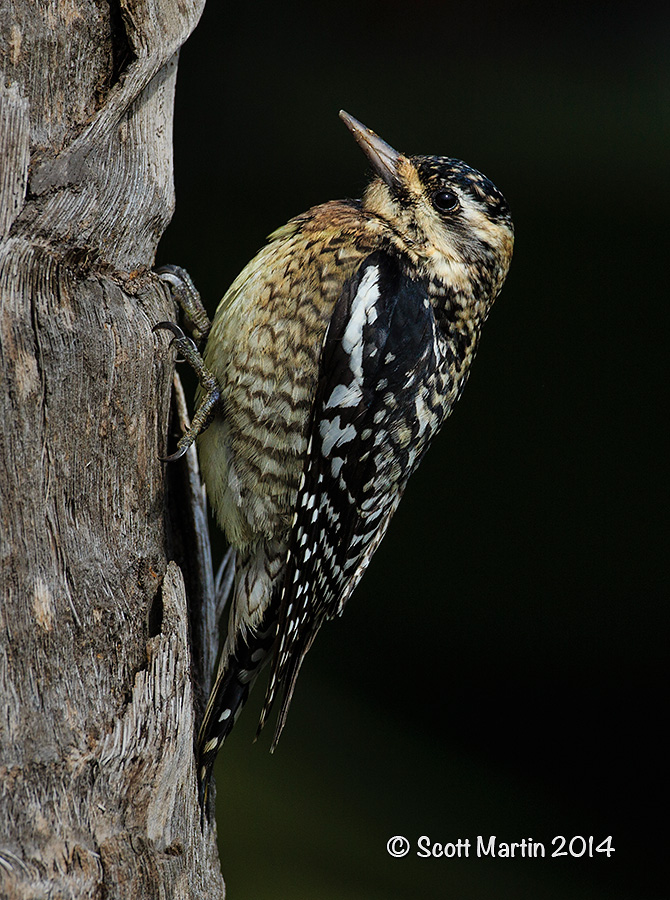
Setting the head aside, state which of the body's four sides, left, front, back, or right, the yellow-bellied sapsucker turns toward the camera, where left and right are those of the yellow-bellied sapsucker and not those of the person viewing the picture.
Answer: left
